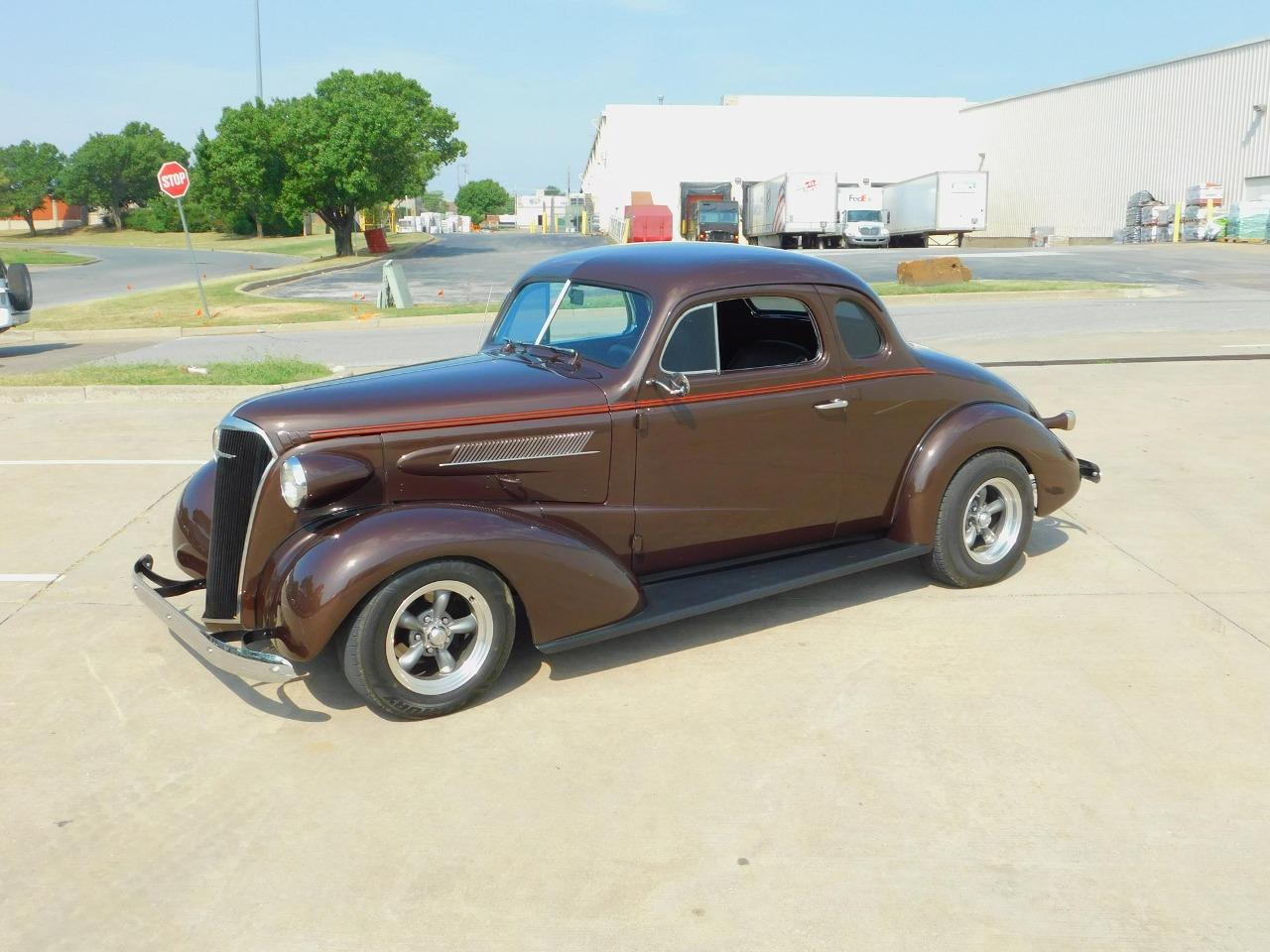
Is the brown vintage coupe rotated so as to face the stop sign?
no

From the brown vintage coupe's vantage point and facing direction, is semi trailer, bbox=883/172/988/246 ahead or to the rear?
to the rear

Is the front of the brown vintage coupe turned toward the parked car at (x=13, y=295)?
no

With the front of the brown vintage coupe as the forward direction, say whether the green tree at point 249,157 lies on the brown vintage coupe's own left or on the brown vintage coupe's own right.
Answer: on the brown vintage coupe's own right

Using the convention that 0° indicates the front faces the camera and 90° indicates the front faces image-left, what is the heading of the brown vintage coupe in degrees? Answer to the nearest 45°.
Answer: approximately 45°

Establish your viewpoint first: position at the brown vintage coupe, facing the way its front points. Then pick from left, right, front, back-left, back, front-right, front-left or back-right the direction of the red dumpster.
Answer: back-right
